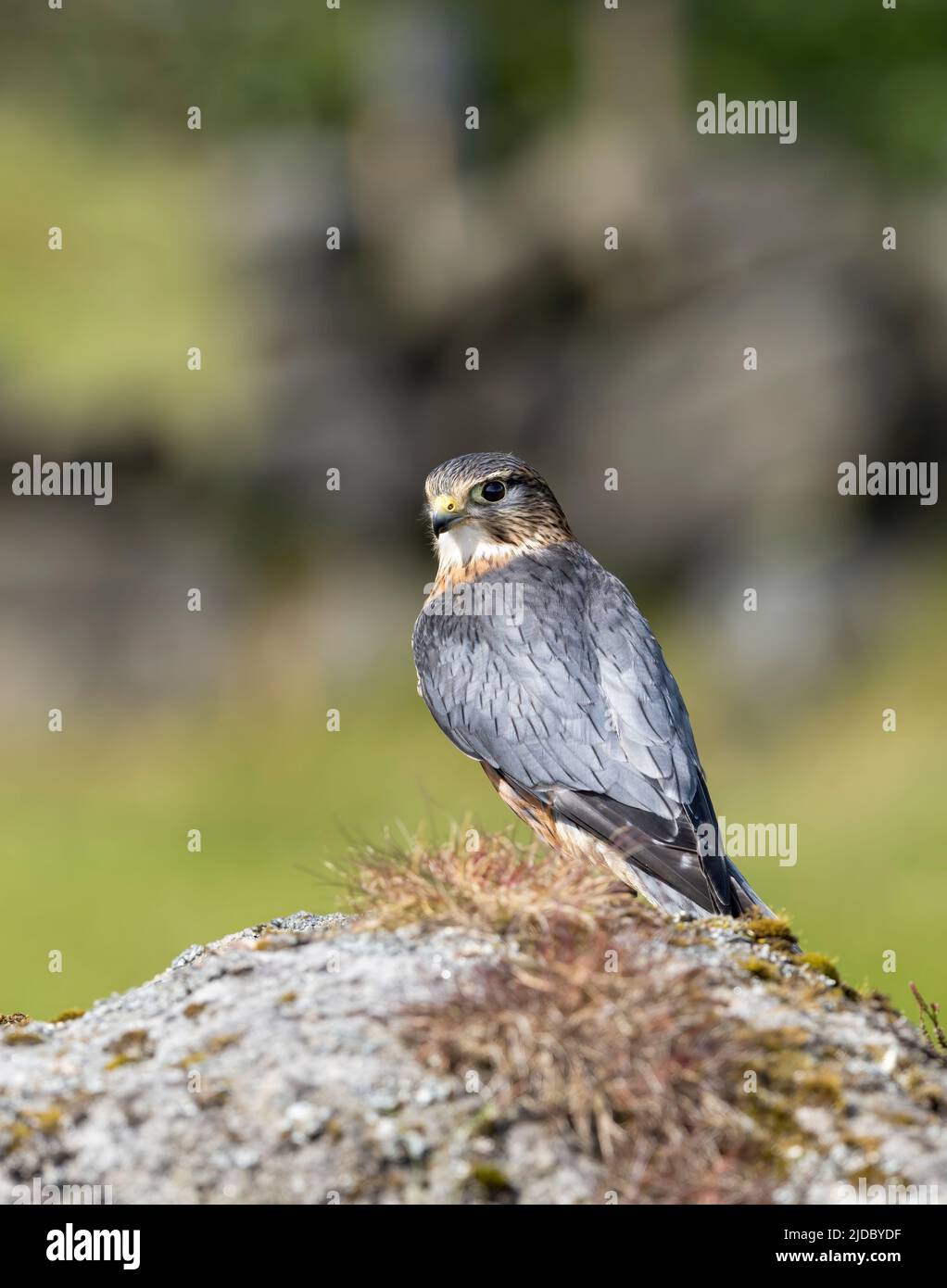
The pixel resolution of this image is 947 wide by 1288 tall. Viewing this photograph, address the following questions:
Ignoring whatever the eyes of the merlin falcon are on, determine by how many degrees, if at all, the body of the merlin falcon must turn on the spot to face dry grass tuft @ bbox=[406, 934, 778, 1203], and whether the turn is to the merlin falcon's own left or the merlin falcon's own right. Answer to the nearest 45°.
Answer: approximately 135° to the merlin falcon's own left

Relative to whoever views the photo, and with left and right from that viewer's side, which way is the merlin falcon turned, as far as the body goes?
facing away from the viewer and to the left of the viewer

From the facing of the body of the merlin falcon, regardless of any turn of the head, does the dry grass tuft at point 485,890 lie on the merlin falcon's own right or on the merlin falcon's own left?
on the merlin falcon's own left
